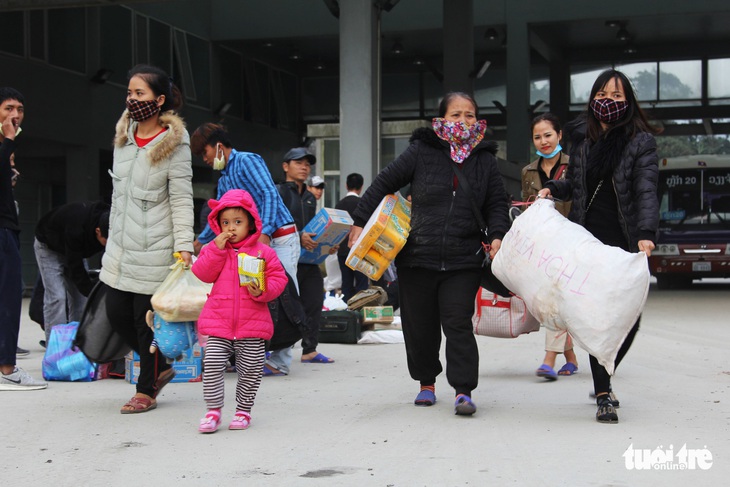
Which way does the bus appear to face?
toward the camera

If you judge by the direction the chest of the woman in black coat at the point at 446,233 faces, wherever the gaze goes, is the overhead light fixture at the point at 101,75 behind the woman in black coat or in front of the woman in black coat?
behind

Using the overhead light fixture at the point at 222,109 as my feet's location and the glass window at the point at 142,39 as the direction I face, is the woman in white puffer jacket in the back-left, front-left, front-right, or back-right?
front-left

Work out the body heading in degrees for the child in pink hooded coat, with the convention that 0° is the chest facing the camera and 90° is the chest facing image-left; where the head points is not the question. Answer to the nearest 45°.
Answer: approximately 0°

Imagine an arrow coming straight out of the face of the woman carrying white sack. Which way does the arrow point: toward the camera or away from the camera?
toward the camera

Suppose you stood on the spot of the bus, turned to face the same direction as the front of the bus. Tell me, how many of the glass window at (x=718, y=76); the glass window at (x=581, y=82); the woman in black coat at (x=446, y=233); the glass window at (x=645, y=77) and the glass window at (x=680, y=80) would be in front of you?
1

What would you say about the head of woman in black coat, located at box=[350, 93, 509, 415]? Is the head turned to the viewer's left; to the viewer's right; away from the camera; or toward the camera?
toward the camera

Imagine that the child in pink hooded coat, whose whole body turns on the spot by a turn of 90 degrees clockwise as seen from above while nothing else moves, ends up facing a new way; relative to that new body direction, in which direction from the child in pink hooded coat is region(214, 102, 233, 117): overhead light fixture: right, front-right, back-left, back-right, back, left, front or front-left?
right

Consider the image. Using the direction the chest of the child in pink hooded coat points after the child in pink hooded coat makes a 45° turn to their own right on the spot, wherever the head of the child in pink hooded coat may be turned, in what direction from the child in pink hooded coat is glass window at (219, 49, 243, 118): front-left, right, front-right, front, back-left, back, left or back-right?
back-right

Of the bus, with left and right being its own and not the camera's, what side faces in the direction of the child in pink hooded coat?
front

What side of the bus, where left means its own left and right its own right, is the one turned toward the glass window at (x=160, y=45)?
right

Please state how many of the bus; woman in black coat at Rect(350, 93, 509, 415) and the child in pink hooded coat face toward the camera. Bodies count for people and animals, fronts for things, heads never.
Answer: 3

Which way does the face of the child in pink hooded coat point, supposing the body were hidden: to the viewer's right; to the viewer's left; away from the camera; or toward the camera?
toward the camera

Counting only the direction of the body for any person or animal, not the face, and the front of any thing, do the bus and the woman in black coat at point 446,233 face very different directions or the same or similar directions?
same or similar directions

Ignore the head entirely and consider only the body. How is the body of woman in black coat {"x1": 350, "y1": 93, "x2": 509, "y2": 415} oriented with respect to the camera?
toward the camera

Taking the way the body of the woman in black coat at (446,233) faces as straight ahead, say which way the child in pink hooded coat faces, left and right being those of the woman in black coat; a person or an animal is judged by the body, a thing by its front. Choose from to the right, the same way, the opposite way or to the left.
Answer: the same way

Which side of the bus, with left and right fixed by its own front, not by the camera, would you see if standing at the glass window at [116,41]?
right

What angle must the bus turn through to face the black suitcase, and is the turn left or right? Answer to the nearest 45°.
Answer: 0° — it already faces it
